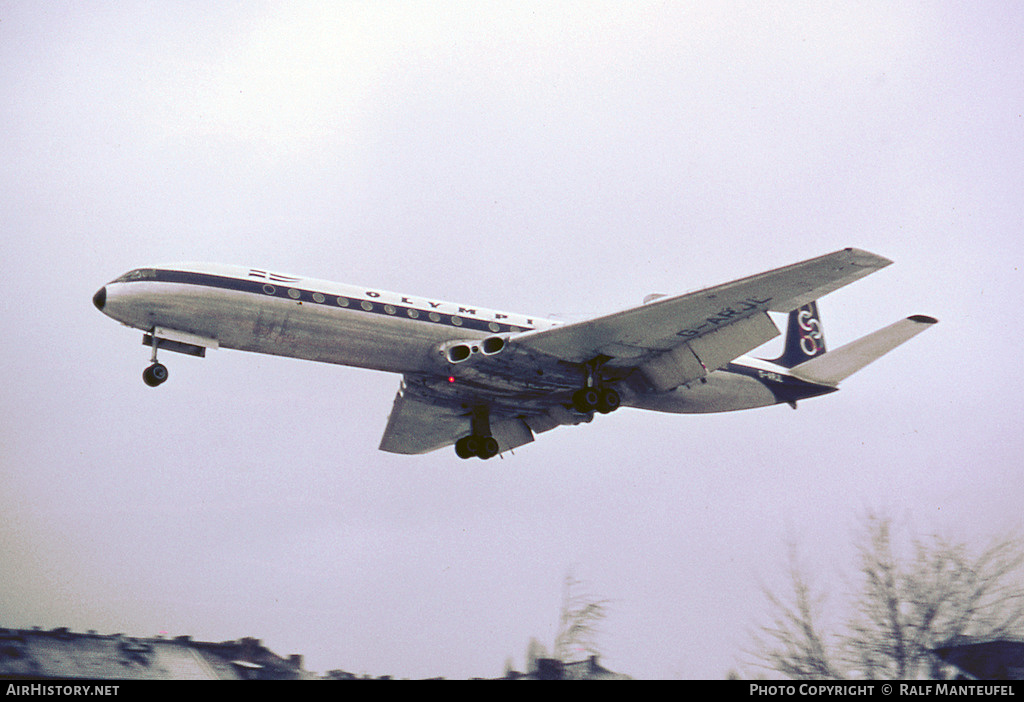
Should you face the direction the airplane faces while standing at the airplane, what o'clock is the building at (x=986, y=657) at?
The building is roughly at 7 o'clock from the airplane.

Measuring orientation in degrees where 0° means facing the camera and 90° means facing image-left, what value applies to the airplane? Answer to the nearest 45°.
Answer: approximately 45°
